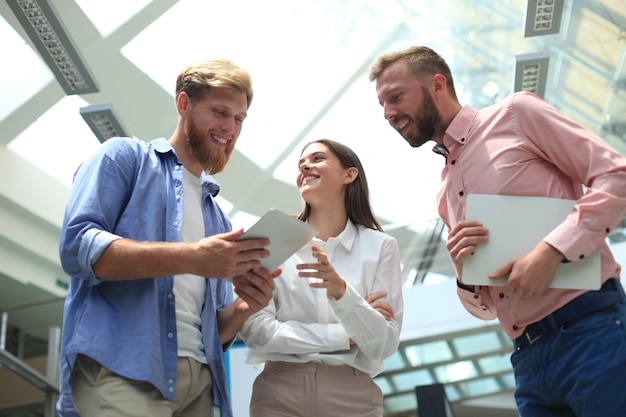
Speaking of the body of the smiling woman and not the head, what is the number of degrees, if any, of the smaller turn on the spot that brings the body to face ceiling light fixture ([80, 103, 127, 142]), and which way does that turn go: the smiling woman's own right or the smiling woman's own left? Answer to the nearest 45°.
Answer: approximately 135° to the smiling woman's own right

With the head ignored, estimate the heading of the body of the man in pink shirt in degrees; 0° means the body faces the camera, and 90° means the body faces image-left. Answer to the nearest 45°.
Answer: approximately 45°

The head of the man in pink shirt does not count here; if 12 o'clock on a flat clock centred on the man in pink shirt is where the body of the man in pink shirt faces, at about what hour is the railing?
The railing is roughly at 3 o'clock from the man in pink shirt.

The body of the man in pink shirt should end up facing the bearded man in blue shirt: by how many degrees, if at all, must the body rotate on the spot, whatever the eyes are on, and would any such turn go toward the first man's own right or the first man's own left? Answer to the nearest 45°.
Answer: approximately 45° to the first man's own right

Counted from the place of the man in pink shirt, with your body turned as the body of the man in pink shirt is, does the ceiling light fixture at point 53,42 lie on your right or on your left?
on your right

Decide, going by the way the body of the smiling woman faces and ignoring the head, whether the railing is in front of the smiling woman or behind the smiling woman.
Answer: behind

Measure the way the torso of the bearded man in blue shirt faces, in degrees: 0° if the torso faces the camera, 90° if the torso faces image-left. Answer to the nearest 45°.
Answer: approximately 315°

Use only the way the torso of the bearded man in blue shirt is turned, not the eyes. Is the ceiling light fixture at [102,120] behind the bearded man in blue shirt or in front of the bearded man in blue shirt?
behind

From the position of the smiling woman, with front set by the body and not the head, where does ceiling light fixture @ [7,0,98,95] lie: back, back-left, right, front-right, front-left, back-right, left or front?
back-right

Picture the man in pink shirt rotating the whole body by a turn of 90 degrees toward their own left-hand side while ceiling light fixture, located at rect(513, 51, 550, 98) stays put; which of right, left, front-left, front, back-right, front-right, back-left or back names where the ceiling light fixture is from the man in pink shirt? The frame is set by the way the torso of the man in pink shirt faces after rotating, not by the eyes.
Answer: back-left

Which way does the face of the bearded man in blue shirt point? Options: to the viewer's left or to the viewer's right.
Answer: to the viewer's right

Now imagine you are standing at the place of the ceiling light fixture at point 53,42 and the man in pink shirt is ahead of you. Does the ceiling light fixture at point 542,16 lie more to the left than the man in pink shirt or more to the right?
left
